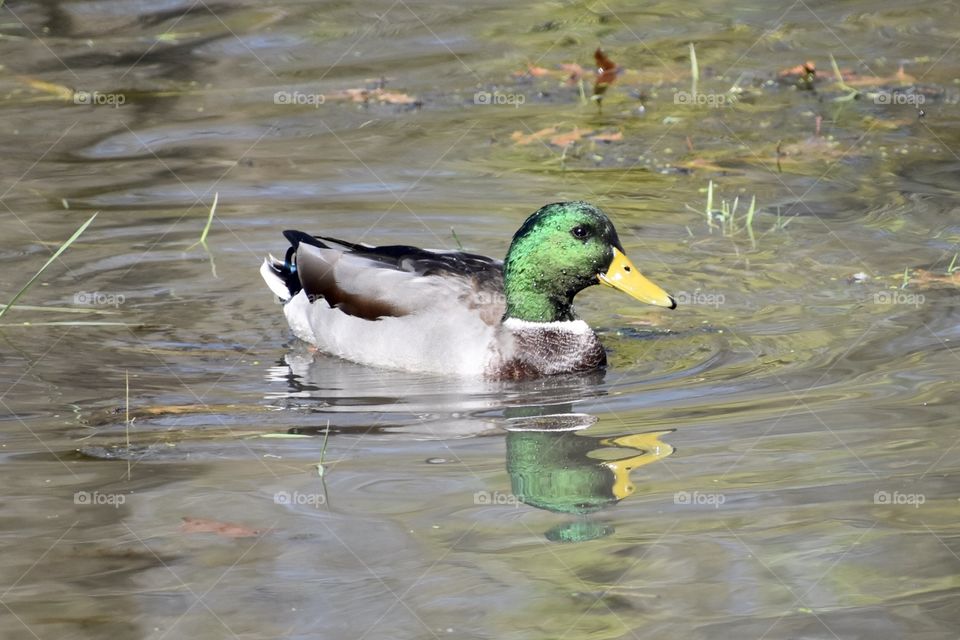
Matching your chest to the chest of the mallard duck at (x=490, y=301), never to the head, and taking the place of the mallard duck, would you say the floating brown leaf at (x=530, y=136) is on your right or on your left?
on your left

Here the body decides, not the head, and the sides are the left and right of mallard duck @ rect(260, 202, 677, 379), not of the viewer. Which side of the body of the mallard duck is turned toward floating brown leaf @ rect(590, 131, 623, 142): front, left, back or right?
left

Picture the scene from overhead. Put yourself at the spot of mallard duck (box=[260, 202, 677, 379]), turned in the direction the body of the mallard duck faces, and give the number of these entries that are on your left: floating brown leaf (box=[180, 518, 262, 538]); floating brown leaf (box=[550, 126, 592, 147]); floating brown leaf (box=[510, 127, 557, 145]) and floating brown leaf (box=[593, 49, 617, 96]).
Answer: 3

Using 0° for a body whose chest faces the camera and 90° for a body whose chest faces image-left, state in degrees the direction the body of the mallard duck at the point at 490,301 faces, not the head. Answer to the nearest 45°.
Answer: approximately 270°

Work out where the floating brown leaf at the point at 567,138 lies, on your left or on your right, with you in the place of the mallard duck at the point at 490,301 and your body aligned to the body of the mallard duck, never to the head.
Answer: on your left

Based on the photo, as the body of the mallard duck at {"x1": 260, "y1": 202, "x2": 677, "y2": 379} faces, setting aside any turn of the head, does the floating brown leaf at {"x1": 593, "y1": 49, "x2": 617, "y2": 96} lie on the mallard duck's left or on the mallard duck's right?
on the mallard duck's left

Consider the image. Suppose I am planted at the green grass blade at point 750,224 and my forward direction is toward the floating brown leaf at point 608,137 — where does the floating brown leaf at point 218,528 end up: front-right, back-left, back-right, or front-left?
back-left

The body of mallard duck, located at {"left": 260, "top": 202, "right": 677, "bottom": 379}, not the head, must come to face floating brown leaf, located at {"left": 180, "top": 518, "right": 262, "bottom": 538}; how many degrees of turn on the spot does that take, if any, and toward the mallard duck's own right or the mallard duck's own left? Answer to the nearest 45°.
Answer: approximately 135° to the mallard duck's own right
